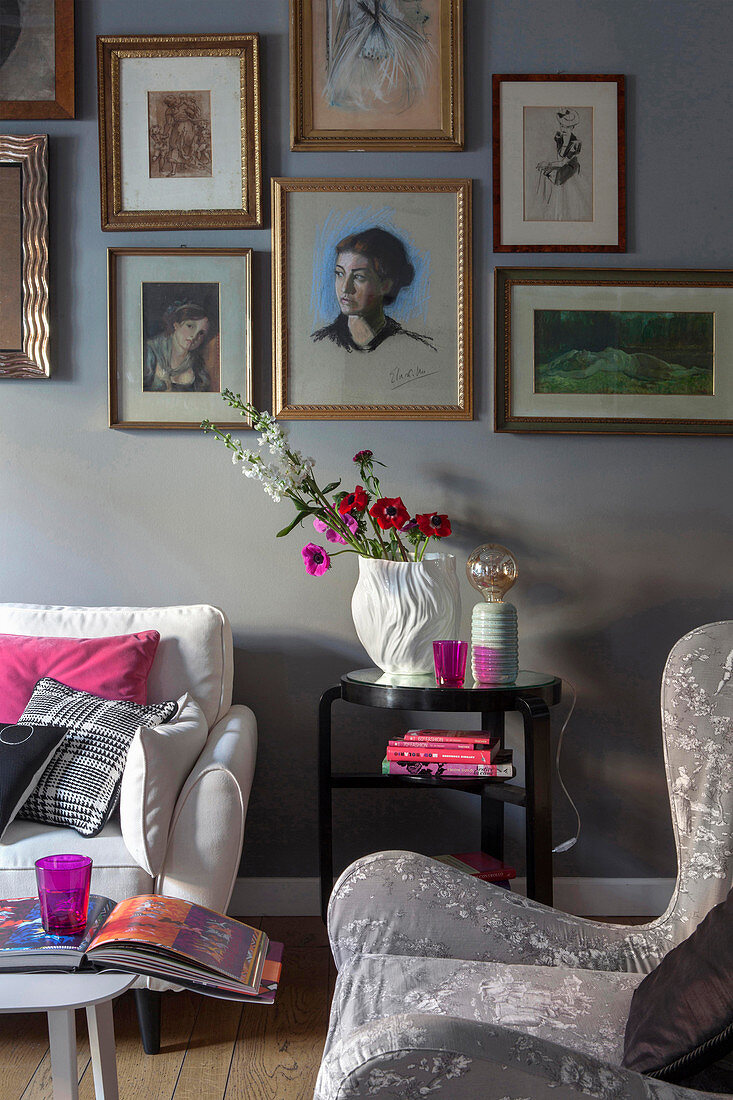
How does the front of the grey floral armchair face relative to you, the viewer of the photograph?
facing to the left of the viewer

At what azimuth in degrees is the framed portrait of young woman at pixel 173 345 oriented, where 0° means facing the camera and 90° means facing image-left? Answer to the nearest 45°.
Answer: approximately 0°

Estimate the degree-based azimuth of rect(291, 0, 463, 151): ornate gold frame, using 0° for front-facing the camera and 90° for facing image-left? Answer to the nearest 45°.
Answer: approximately 0°

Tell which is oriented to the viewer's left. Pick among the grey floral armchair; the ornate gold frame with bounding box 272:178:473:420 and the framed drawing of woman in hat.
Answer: the grey floral armchair

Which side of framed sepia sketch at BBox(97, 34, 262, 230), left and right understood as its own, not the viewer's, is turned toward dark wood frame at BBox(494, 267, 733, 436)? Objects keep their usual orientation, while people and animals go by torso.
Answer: left

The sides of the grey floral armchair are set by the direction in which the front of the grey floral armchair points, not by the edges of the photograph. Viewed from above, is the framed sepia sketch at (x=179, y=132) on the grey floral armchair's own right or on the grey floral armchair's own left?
on the grey floral armchair's own right

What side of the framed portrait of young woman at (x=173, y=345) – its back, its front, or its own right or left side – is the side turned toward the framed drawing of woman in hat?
left
